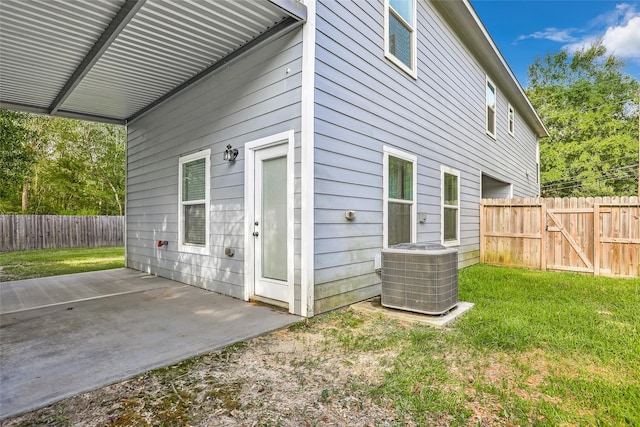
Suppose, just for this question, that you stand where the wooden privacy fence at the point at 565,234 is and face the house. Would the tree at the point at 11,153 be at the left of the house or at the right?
right
